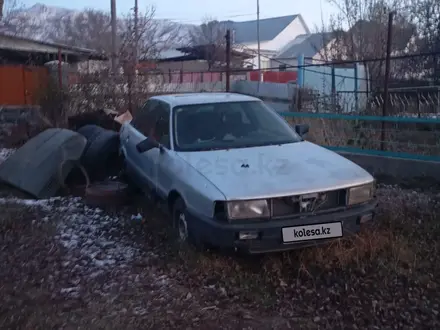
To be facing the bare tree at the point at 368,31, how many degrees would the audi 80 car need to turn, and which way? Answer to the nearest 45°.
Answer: approximately 135° to its left

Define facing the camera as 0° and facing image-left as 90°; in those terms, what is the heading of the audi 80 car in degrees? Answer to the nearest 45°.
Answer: approximately 315°

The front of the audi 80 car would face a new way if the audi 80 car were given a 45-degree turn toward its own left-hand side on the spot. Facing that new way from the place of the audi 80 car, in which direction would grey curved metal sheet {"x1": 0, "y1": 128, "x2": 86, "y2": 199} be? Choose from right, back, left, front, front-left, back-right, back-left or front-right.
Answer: back-left

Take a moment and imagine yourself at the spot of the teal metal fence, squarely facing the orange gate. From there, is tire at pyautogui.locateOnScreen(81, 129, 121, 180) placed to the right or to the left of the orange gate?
left

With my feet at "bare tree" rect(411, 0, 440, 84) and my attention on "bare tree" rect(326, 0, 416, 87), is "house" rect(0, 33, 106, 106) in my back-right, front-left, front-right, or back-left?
front-left

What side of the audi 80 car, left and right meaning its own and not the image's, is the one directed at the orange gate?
back

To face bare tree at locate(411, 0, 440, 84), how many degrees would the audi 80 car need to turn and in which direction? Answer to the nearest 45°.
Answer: approximately 135° to its left

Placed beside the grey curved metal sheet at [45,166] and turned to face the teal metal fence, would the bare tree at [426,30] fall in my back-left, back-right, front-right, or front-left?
front-left

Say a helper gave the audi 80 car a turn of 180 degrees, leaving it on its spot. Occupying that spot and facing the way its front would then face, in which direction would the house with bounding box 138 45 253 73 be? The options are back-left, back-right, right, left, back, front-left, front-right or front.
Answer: front-right

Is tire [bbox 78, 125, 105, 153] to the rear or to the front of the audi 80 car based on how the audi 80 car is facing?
to the rear

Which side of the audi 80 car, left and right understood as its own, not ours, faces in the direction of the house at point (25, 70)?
back

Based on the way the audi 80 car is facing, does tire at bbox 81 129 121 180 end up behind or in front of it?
behind

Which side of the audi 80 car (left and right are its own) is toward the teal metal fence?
left
